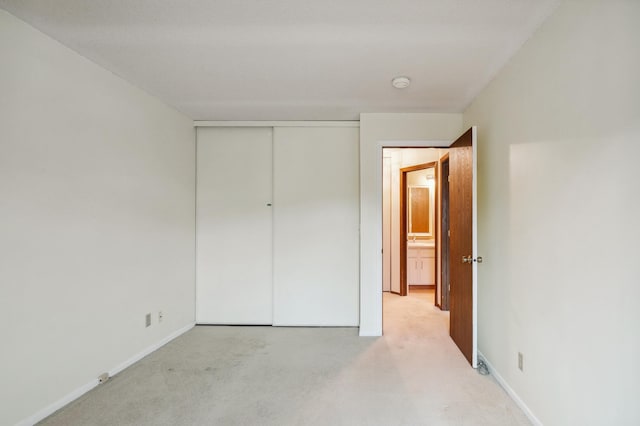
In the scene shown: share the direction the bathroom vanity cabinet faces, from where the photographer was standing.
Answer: facing the viewer

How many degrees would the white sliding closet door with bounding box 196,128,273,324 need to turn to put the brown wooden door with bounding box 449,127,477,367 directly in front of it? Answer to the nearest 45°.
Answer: approximately 45° to its left

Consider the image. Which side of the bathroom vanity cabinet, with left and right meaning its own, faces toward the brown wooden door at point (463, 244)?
front

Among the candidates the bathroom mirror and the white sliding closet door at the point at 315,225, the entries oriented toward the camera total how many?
2

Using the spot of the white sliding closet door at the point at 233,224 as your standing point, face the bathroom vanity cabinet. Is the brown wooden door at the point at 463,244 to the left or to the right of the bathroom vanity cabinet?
right

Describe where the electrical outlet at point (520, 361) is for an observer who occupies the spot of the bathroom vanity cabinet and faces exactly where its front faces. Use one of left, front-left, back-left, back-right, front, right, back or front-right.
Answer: front

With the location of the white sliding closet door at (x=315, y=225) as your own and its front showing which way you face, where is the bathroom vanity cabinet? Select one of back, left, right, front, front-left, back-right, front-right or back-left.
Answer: back-left

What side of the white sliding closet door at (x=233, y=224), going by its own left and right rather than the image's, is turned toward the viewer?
front

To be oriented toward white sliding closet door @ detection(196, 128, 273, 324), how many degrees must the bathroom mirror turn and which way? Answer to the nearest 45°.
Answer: approximately 45° to its right

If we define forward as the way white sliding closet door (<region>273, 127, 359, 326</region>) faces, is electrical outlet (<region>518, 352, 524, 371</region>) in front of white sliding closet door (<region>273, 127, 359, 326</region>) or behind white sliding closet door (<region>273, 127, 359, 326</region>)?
in front

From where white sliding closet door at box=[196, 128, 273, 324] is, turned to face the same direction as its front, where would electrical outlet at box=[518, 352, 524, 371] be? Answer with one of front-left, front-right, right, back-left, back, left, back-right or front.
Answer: front-left
